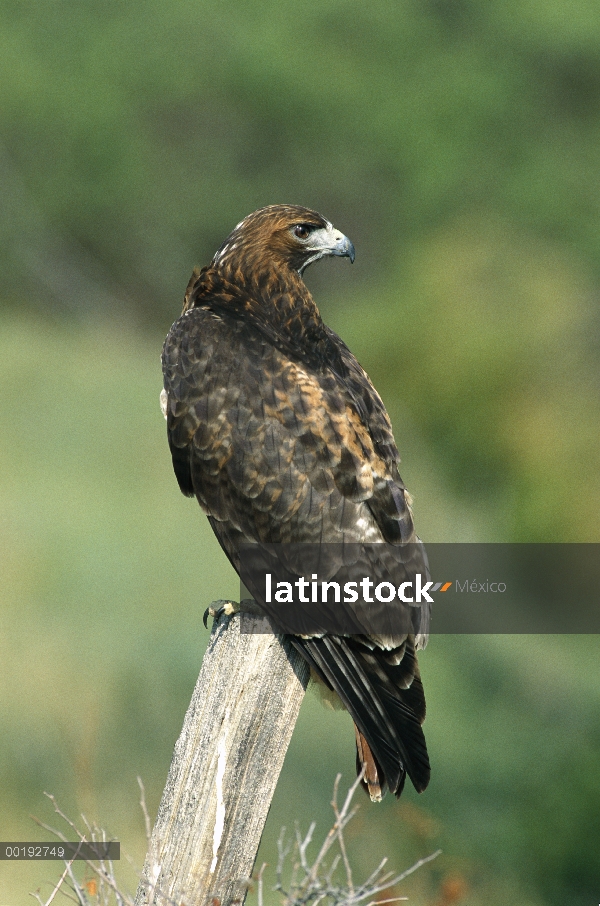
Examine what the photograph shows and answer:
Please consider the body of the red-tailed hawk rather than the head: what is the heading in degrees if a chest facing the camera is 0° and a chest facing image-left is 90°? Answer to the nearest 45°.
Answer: approximately 135°
